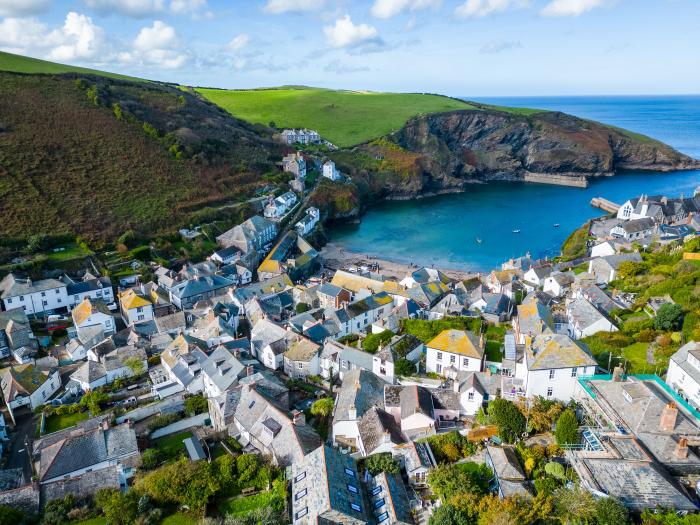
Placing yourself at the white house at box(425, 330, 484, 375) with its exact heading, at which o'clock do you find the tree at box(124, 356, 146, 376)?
The tree is roughly at 3 o'clock from the white house.

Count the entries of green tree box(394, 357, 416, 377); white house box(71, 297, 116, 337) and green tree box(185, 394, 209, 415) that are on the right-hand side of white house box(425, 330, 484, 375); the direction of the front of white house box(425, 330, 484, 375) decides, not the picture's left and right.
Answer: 3

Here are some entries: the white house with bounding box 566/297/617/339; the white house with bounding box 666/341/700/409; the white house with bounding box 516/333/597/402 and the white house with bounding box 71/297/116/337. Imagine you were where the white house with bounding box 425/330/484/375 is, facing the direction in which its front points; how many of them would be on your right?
1

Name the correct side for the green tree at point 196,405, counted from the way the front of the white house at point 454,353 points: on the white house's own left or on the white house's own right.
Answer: on the white house's own right

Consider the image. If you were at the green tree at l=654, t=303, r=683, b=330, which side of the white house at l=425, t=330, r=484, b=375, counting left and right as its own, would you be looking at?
left

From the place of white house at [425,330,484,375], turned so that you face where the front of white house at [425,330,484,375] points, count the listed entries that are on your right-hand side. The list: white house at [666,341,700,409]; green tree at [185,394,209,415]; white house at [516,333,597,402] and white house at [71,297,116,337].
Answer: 2

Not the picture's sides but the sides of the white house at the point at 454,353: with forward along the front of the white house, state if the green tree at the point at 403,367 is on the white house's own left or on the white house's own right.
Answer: on the white house's own right

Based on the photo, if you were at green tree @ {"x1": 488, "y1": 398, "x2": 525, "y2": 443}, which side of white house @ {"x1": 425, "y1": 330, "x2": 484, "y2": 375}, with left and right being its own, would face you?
front

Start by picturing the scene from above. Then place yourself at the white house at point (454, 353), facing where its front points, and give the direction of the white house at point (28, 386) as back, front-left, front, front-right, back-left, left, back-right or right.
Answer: right

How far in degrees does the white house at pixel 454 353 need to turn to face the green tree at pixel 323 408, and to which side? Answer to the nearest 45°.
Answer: approximately 45° to its right

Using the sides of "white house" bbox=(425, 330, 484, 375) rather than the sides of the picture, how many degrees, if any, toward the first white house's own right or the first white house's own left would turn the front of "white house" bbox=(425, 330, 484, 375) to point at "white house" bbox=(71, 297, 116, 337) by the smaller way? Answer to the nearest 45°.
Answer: approximately 90° to the first white house's own right

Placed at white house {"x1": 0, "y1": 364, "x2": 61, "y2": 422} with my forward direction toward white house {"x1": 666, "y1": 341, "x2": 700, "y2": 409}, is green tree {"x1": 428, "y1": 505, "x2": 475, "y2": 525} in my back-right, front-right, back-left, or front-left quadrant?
front-right

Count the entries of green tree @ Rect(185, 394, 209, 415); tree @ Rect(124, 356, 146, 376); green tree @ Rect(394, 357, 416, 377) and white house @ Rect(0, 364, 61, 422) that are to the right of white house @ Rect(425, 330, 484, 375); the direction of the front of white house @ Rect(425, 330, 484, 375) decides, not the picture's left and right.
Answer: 4

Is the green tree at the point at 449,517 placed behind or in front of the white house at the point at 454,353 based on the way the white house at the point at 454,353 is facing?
in front

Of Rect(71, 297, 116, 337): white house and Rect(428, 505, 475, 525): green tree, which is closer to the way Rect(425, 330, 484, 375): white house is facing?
the green tree

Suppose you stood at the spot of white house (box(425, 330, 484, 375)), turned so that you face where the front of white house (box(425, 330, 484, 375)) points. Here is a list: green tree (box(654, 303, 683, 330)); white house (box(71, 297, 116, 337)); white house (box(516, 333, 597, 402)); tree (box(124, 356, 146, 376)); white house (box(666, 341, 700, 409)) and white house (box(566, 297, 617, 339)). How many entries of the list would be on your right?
2

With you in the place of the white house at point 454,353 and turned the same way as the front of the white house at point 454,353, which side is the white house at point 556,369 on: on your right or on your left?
on your left

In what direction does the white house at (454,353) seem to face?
toward the camera

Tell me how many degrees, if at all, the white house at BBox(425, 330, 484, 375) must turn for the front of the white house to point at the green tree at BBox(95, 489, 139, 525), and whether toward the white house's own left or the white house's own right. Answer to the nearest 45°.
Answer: approximately 45° to the white house's own right

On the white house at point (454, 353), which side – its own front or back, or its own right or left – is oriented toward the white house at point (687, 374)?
left
